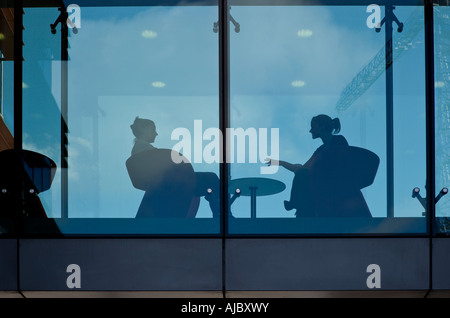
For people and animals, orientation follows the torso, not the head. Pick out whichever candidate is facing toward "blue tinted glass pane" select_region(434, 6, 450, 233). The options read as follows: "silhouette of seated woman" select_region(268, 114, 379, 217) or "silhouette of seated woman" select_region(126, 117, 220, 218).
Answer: "silhouette of seated woman" select_region(126, 117, 220, 218)

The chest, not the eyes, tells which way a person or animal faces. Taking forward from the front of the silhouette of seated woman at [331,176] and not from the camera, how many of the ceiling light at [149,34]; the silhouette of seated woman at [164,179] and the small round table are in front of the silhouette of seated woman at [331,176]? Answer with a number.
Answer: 3

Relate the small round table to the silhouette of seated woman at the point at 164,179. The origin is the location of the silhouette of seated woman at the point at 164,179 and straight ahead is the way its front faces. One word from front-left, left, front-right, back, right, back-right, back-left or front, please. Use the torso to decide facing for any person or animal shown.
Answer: front

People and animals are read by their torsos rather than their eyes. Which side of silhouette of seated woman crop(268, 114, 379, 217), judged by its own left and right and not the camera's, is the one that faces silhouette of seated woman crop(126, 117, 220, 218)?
front

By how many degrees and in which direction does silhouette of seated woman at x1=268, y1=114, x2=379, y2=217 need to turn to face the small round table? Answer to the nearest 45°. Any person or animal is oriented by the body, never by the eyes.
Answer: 0° — it already faces it

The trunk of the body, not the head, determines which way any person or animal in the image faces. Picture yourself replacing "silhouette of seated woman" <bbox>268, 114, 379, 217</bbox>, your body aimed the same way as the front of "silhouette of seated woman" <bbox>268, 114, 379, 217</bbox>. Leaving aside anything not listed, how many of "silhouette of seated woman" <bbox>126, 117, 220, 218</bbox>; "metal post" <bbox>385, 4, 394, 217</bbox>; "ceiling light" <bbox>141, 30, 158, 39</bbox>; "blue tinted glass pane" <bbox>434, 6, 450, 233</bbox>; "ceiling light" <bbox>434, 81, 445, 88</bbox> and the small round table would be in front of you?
3

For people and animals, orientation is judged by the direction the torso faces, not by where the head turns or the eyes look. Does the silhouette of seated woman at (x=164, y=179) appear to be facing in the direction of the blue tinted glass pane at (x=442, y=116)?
yes

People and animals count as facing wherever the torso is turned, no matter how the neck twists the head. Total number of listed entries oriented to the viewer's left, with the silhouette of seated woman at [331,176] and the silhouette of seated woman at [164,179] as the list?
1

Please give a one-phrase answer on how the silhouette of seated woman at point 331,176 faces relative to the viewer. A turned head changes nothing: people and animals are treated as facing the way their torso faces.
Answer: facing to the left of the viewer

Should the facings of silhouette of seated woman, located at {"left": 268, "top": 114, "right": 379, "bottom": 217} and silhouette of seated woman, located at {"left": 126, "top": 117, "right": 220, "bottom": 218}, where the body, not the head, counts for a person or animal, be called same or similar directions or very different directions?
very different directions

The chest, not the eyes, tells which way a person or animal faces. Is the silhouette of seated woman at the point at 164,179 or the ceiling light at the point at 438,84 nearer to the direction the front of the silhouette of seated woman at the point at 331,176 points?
the silhouette of seated woman

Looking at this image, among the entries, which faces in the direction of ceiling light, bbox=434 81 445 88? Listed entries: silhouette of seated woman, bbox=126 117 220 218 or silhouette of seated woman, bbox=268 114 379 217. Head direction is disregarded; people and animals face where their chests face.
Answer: silhouette of seated woman, bbox=126 117 220 218

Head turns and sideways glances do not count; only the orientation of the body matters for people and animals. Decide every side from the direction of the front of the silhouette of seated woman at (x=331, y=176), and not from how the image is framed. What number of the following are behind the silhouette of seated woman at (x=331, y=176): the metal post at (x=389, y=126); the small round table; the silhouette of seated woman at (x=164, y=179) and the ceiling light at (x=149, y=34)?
1

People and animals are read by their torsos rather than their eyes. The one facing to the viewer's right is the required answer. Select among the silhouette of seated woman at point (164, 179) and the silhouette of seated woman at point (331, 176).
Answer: the silhouette of seated woman at point (164, 179)

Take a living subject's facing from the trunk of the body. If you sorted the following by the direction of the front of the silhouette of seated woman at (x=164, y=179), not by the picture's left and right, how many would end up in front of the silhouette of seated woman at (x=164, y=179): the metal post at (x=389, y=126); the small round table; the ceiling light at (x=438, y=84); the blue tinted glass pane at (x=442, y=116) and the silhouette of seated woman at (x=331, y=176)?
5

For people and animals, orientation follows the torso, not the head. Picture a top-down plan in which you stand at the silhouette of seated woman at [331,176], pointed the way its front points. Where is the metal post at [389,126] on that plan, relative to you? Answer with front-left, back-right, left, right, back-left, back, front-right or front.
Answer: back

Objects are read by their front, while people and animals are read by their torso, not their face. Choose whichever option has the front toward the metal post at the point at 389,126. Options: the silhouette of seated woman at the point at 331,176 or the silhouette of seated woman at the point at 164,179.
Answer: the silhouette of seated woman at the point at 164,179

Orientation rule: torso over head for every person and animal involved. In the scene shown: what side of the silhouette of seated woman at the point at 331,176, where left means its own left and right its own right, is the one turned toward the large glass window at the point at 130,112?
front

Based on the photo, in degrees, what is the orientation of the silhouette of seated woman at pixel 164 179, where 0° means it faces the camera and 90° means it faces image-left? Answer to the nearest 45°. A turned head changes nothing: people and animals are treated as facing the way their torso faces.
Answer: approximately 270°
